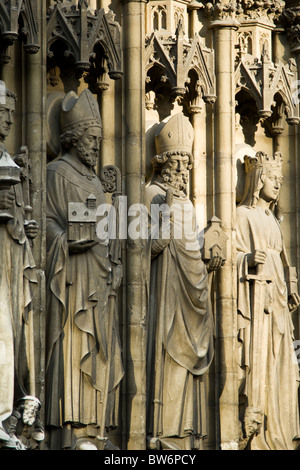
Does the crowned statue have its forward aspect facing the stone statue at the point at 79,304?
no

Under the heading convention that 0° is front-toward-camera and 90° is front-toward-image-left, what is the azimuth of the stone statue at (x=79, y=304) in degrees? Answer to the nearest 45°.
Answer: approximately 315°

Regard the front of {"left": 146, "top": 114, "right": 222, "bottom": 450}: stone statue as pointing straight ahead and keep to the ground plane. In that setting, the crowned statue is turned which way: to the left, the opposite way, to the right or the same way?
the same way

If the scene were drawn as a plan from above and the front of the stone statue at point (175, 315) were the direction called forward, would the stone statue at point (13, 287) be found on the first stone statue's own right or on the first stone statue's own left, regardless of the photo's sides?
on the first stone statue's own right

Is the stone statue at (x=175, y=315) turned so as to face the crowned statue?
no

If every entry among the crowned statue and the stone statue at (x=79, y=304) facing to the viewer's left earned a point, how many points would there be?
0

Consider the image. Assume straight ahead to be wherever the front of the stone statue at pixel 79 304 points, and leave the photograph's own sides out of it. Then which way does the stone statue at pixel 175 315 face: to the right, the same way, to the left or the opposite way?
the same way

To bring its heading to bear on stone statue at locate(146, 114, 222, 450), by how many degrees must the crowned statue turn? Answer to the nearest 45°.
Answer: approximately 90° to its right

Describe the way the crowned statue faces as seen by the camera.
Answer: facing the viewer and to the right of the viewer

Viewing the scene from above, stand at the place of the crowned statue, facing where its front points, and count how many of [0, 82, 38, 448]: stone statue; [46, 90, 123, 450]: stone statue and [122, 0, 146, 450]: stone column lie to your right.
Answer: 3

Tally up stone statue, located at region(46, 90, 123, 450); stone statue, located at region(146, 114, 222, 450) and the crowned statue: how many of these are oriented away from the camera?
0

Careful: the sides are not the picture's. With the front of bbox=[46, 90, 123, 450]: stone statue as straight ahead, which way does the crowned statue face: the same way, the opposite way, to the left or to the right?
the same way

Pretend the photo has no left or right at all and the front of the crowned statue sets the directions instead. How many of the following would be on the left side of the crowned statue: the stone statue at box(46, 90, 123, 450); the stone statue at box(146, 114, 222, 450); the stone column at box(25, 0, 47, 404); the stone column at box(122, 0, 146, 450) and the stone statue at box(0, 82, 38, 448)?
0

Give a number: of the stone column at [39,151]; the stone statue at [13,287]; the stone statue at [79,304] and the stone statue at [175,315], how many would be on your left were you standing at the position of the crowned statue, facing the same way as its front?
0

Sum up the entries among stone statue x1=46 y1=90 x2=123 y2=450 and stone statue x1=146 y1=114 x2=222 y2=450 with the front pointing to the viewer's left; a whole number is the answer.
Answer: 0
